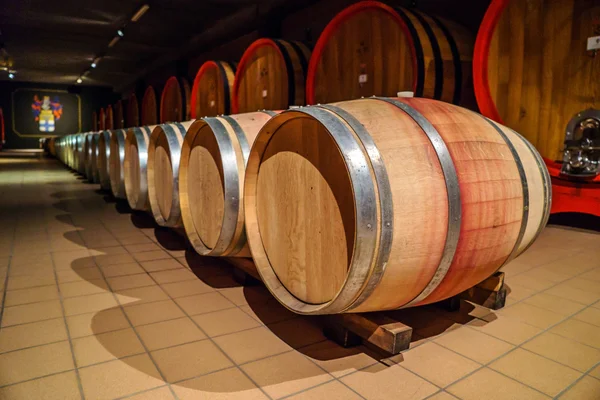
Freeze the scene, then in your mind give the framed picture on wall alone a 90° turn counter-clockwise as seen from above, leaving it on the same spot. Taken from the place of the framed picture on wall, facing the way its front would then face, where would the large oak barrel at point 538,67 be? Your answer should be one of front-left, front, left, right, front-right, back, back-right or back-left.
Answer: right

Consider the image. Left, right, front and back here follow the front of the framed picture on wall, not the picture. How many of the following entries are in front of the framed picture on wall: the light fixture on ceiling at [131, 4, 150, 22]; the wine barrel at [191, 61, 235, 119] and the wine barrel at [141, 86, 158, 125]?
3

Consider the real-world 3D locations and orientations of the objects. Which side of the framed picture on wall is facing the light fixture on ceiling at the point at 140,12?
front

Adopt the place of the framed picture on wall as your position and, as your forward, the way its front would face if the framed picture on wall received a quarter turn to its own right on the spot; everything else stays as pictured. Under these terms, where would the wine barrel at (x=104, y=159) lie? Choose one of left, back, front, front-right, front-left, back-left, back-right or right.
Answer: left

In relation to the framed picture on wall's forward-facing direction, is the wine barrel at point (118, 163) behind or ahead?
ahead

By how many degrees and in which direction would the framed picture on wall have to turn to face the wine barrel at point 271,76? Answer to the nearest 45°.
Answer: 0° — it already faces it

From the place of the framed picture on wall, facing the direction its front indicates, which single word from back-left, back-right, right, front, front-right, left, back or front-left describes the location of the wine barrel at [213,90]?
front

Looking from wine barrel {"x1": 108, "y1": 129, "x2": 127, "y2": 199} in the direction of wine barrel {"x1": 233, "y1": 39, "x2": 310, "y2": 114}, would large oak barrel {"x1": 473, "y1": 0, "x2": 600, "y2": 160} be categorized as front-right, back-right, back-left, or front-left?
front-right

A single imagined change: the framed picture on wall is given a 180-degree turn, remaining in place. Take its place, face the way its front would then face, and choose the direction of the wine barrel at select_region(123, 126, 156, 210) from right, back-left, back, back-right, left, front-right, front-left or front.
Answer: back

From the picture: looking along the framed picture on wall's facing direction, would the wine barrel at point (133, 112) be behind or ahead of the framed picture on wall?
ahead

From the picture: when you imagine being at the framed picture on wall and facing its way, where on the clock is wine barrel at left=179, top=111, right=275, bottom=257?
The wine barrel is roughly at 12 o'clock from the framed picture on wall.

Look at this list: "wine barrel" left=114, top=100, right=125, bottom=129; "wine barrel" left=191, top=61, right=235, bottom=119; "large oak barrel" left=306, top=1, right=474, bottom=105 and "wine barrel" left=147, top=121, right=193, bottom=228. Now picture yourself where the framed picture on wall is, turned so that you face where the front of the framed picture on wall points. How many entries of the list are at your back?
0

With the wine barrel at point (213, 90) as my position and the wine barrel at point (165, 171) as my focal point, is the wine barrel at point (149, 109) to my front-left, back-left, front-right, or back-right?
back-right

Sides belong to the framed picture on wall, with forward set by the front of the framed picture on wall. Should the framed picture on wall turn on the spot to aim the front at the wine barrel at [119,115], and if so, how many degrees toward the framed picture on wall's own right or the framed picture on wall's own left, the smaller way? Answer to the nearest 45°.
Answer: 0° — it already faces it

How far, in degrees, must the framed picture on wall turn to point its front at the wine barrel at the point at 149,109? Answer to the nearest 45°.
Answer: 0° — it already faces it

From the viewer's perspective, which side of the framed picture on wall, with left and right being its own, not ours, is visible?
front

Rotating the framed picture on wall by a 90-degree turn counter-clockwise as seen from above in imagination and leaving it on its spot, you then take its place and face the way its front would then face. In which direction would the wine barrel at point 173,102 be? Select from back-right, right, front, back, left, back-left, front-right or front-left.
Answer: right

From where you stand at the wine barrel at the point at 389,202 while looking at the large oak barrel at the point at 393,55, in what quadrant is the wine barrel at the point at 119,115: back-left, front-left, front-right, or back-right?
front-left

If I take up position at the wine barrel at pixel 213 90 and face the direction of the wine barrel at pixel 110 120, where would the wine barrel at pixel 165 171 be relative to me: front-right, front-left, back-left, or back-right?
back-left
